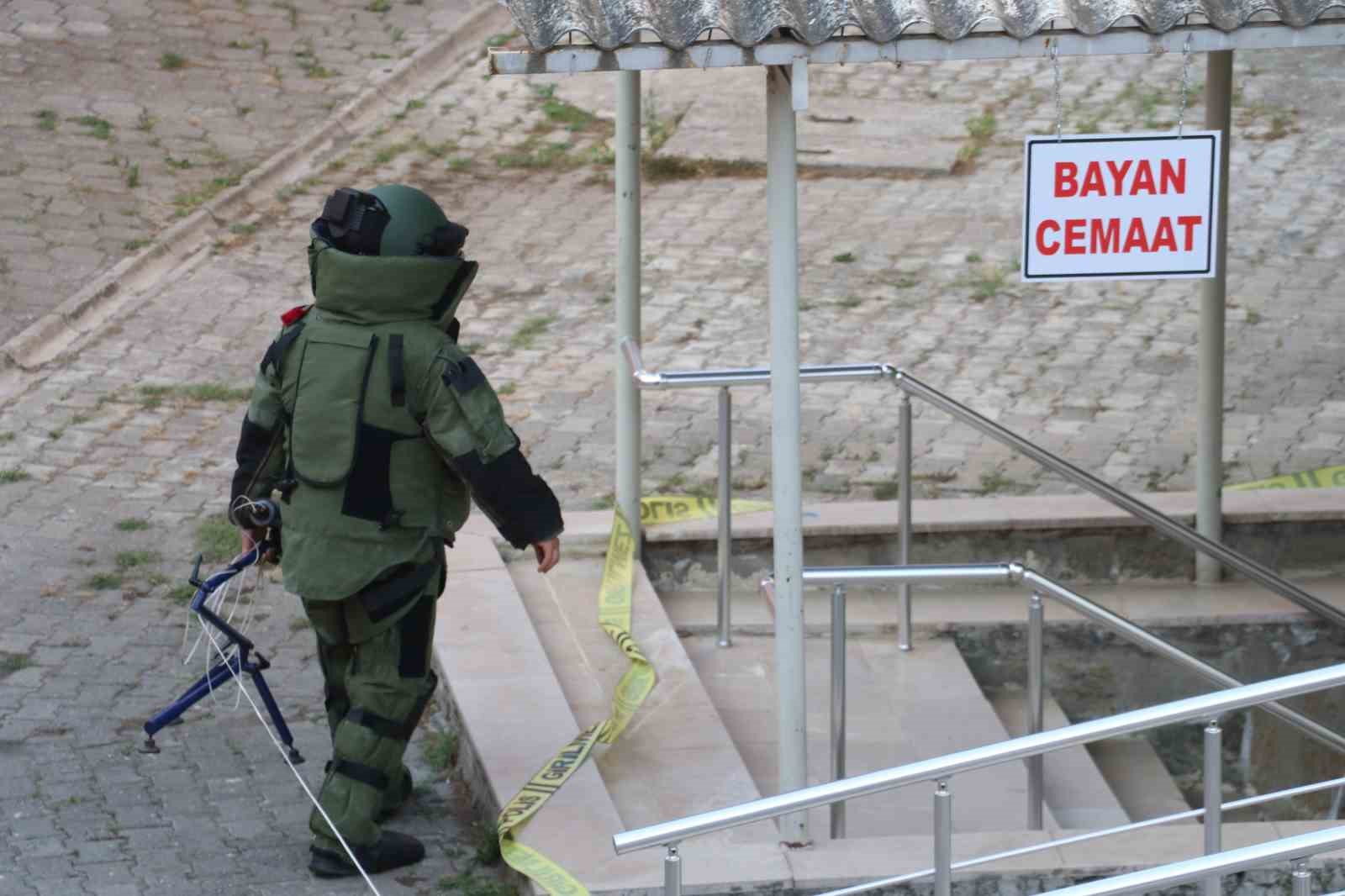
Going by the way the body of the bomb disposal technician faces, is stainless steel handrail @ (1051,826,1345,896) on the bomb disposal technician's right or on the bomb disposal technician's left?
on the bomb disposal technician's right

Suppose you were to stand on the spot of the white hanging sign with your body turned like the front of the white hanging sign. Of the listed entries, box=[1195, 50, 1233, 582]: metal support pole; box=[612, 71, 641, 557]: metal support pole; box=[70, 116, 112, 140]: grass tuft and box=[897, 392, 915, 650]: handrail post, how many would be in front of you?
0

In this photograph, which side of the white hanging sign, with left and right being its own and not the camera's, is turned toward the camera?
front

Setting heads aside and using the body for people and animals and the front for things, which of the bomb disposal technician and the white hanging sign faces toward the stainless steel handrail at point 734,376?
the bomb disposal technician

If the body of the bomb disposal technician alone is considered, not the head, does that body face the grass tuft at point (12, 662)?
no

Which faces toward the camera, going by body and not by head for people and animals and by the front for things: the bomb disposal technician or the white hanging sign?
the white hanging sign

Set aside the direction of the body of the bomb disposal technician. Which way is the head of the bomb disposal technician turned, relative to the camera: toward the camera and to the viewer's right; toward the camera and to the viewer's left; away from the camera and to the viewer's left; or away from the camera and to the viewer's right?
away from the camera and to the viewer's right

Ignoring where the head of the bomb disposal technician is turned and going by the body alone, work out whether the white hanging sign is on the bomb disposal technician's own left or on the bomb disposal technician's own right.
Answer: on the bomb disposal technician's own right

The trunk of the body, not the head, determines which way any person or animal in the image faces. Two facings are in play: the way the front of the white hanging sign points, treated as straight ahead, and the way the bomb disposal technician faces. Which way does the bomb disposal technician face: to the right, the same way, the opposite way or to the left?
the opposite way

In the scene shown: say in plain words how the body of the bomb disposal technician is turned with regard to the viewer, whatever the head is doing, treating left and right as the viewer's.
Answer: facing away from the viewer and to the right of the viewer

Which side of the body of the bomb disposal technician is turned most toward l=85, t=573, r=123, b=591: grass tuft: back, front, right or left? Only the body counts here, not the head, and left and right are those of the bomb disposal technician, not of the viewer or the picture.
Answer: left

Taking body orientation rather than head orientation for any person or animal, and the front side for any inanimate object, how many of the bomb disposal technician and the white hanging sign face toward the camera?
1
